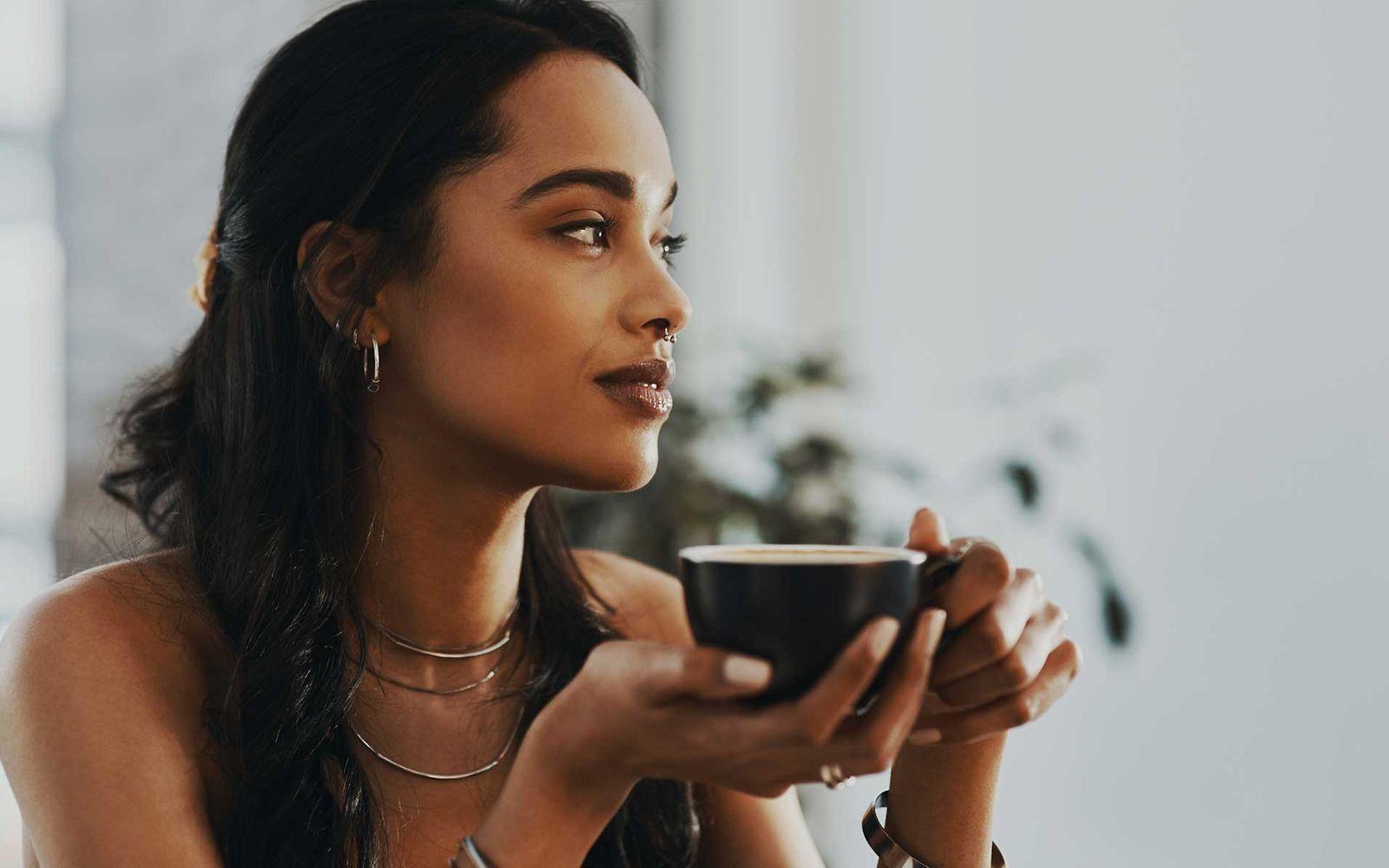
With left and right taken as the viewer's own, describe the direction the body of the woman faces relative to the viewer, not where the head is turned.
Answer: facing the viewer and to the right of the viewer

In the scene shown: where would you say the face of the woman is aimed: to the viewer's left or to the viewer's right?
to the viewer's right

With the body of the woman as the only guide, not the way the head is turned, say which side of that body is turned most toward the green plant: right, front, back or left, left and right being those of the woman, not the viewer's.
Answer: left
